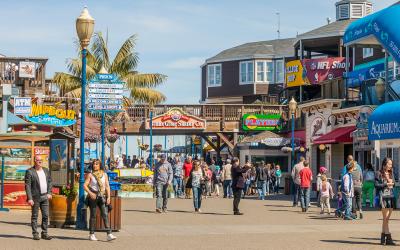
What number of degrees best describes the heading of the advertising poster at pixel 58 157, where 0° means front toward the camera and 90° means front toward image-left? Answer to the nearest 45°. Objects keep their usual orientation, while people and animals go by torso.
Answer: approximately 0°

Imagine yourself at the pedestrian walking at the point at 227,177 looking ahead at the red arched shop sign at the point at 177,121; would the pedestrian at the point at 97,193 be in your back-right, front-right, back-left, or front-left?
back-left

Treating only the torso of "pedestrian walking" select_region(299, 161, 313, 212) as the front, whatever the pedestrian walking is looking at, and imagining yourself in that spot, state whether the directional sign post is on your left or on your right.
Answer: on your left

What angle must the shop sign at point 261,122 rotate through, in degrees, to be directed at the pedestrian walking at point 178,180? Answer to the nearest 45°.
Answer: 0° — it already faces them

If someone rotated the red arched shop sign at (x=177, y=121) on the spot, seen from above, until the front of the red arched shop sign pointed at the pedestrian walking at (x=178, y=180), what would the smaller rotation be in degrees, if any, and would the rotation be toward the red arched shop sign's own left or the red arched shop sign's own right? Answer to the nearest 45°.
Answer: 0° — it already faces them

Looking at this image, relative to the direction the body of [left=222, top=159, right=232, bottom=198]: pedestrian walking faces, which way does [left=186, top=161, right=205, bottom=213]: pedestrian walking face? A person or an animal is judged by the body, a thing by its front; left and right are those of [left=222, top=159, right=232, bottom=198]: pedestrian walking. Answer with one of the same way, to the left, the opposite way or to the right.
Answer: the opposite way

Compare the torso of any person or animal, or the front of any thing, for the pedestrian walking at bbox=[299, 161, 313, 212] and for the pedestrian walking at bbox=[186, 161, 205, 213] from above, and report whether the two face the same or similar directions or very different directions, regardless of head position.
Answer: very different directions
